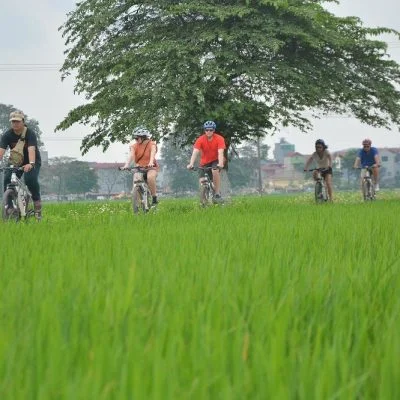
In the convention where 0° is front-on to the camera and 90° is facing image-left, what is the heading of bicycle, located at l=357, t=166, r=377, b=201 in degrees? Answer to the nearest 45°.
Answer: approximately 0°

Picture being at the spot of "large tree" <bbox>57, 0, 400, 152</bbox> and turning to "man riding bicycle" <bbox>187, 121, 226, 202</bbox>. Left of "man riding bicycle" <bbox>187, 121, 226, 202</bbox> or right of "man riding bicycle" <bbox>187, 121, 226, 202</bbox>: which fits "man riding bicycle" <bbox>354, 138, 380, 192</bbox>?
left

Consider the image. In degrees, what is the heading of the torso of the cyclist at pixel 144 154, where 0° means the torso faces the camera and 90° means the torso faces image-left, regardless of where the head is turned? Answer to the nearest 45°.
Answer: approximately 45°

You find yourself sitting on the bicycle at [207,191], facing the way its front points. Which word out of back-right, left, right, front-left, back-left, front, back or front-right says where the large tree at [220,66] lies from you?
back

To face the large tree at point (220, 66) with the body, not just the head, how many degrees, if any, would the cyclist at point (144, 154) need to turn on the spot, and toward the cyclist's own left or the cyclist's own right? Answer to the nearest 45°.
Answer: approximately 135° to the cyclist's own right

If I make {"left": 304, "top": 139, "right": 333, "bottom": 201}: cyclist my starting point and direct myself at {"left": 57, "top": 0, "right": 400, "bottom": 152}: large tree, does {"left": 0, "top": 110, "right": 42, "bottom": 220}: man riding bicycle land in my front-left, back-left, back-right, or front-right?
back-left

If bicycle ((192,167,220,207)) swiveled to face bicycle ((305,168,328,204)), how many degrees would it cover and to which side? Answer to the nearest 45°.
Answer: approximately 135° to its left

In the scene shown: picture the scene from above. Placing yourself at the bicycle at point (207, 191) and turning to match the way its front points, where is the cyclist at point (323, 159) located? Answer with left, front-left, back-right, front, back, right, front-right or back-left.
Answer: back-left
